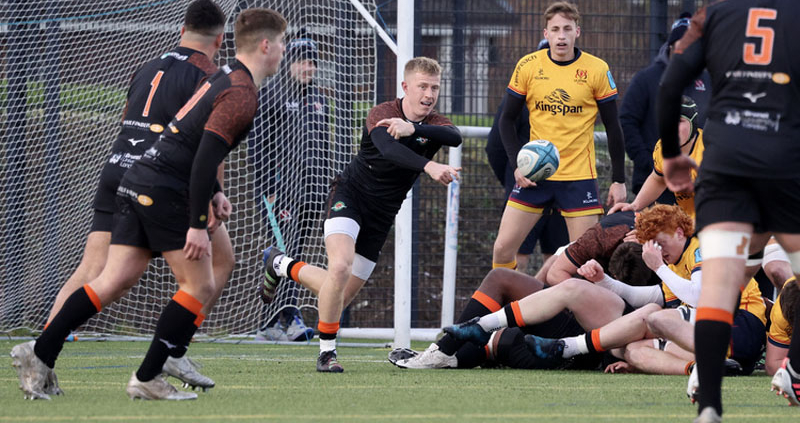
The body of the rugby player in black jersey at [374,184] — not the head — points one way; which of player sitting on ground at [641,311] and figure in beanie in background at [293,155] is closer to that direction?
the player sitting on ground

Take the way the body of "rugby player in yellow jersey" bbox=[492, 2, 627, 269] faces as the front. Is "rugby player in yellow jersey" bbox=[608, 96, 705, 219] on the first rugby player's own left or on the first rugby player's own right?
on the first rugby player's own left

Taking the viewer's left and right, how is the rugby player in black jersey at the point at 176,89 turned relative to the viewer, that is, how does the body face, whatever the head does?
facing away from the viewer and to the right of the viewer

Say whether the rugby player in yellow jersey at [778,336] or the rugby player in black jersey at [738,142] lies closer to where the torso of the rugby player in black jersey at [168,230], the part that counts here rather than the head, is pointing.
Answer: the rugby player in yellow jersey

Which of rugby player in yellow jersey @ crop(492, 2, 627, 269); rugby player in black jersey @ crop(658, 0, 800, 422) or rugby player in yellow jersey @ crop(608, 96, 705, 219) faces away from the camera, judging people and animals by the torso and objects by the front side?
the rugby player in black jersey

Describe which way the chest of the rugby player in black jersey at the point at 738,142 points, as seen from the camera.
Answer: away from the camera

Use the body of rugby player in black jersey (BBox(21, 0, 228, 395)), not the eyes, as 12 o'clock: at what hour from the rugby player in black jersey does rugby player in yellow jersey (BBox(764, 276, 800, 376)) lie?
The rugby player in yellow jersey is roughly at 2 o'clock from the rugby player in black jersey.
